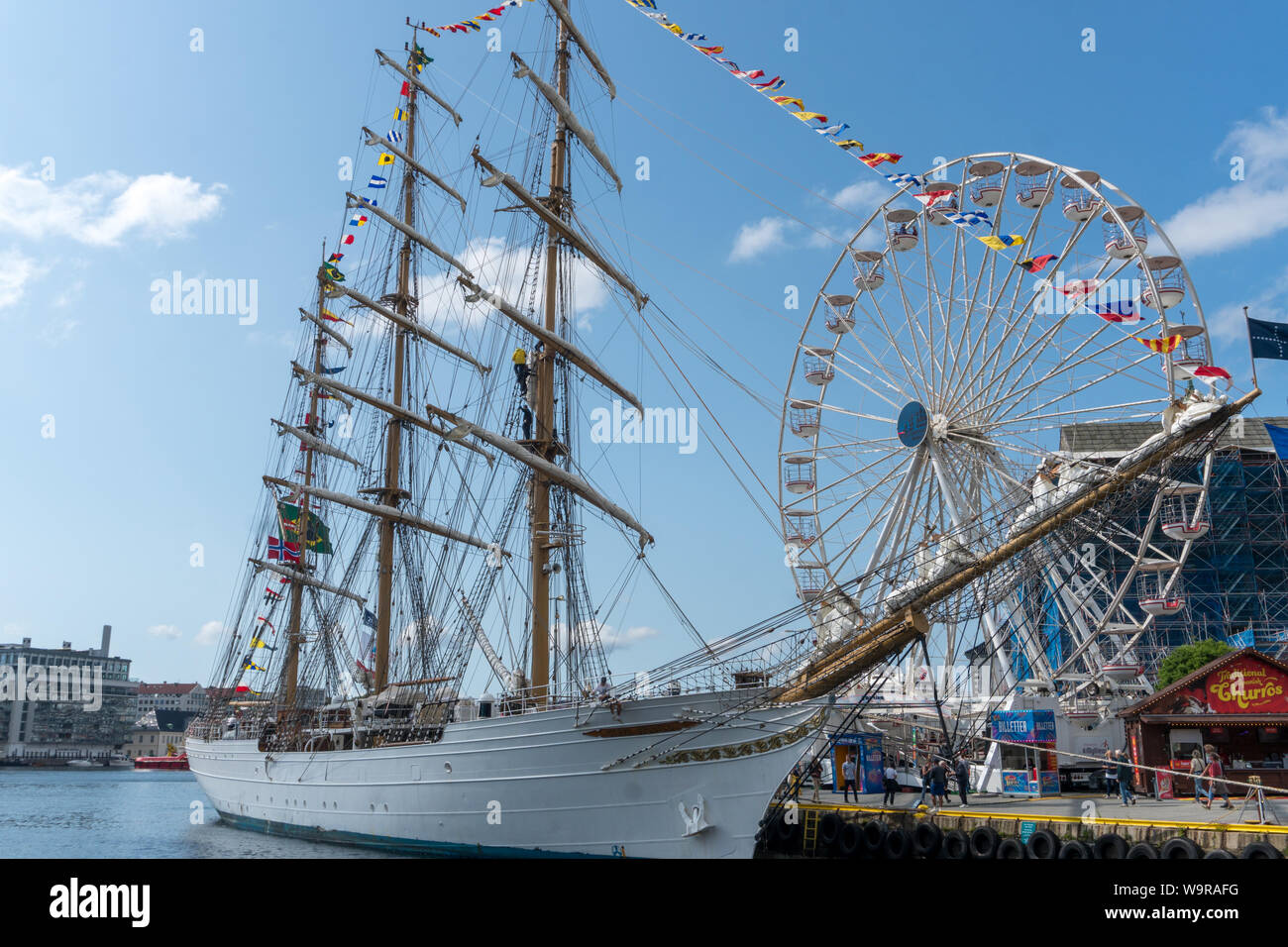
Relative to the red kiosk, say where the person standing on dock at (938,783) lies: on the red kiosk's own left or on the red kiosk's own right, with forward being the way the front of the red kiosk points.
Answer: on the red kiosk's own right

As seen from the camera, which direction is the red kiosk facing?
toward the camera

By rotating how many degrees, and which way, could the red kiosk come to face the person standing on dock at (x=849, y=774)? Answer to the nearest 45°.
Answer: approximately 90° to its right

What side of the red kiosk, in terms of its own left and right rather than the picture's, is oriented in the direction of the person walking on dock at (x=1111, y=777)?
right

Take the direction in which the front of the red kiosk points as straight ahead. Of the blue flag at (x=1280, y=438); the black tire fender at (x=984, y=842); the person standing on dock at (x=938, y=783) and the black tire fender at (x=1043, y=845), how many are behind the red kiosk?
1

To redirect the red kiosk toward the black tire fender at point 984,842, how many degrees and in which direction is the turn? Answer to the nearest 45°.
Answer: approximately 45° to its right

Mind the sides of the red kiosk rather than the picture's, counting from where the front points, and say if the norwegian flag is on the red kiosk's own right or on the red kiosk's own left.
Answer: on the red kiosk's own right

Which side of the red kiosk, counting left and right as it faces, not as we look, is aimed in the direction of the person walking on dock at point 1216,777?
front
